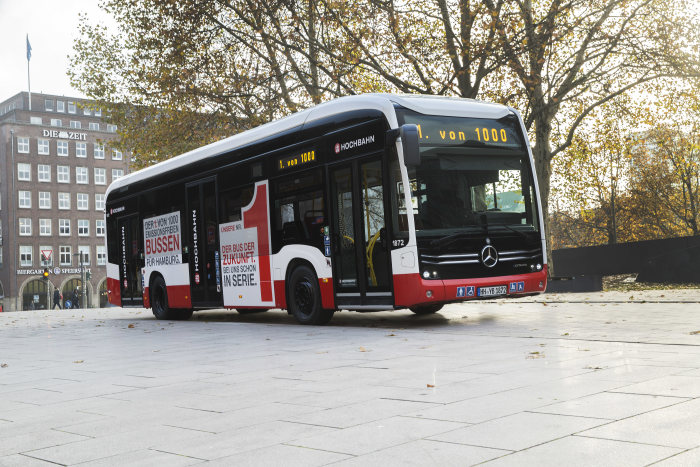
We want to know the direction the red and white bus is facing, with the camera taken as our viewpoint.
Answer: facing the viewer and to the right of the viewer
